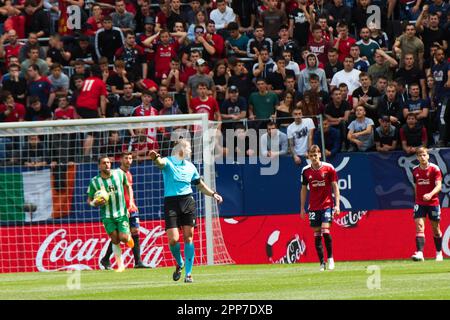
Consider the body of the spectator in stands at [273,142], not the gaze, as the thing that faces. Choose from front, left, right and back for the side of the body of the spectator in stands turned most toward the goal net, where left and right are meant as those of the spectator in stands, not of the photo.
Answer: right

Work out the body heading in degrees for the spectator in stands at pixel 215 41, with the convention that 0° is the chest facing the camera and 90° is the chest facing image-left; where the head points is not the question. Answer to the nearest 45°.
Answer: approximately 45°

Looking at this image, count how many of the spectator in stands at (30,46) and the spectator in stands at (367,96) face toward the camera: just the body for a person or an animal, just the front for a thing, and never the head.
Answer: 2

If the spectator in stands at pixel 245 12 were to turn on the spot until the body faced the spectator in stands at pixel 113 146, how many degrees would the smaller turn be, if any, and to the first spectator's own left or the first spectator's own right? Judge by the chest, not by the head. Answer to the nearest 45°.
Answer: approximately 45° to the first spectator's own right

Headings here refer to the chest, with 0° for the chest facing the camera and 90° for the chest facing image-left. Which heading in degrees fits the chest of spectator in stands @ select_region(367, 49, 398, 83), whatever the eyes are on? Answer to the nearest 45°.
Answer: approximately 0°
